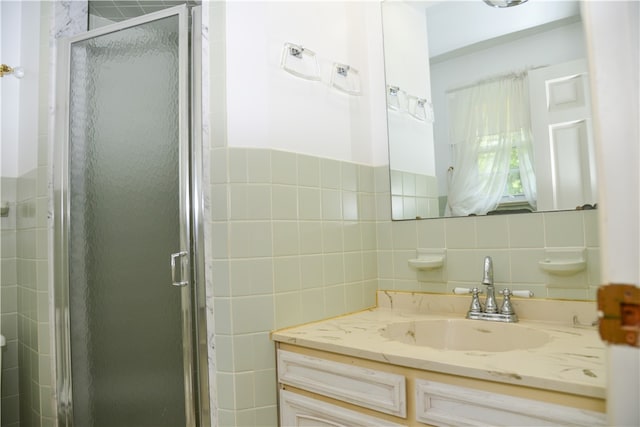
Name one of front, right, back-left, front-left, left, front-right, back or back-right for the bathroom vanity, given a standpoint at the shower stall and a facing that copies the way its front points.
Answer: left

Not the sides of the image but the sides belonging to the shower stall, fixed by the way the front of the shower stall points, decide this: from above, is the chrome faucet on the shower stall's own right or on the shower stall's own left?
on the shower stall's own left

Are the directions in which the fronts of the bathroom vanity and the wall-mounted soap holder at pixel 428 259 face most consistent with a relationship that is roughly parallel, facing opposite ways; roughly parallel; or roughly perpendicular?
roughly parallel

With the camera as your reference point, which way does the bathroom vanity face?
facing the viewer and to the left of the viewer

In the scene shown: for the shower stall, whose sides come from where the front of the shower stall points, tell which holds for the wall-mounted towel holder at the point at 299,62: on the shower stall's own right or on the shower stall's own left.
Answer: on the shower stall's own left
